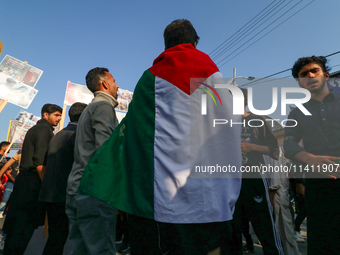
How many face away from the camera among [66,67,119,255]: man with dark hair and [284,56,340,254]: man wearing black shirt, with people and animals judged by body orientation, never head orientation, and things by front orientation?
0

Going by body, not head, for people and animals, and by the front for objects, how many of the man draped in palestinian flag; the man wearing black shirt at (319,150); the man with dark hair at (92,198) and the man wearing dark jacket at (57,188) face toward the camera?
1

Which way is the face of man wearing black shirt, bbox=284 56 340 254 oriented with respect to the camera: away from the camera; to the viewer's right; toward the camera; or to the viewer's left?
toward the camera

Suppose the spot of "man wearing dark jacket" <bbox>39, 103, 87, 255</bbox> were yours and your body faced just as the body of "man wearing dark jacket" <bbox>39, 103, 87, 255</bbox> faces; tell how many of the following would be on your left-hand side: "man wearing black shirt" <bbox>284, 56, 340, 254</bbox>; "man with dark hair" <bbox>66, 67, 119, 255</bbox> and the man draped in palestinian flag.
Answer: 0

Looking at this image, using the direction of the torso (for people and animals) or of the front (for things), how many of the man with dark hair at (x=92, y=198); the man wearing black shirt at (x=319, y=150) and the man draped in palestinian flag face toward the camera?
1

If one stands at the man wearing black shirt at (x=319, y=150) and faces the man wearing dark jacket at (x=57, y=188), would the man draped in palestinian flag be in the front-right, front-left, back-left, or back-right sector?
front-left

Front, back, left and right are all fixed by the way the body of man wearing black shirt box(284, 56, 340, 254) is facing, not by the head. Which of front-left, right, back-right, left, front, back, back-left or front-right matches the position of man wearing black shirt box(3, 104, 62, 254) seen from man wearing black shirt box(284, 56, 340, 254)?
right

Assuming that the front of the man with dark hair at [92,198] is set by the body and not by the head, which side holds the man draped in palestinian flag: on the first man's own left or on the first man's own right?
on the first man's own right

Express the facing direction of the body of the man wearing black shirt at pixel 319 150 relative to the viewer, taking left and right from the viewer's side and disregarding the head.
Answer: facing the viewer

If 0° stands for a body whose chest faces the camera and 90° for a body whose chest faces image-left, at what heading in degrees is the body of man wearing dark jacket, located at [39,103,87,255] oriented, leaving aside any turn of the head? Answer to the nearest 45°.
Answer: approximately 225°

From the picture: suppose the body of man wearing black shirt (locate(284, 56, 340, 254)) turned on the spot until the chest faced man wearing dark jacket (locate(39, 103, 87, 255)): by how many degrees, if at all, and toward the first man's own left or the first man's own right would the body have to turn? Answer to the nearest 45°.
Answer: approximately 90° to the first man's own right

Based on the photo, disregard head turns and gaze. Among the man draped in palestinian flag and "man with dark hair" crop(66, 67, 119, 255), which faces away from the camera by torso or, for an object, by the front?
the man draped in palestinian flag

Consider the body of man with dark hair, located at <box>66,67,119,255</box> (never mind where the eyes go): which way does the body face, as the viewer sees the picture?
to the viewer's right

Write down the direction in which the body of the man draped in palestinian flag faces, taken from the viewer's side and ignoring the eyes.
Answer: away from the camera
